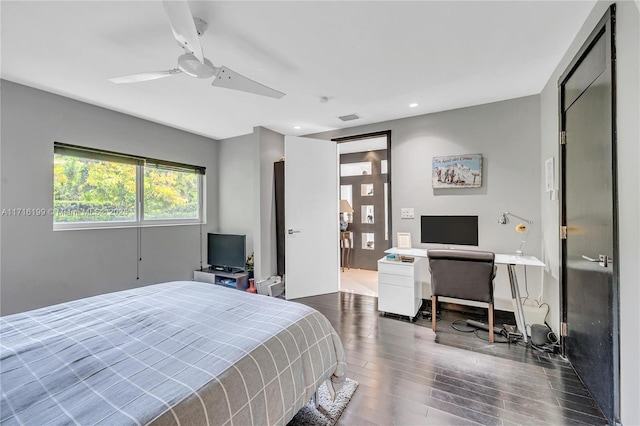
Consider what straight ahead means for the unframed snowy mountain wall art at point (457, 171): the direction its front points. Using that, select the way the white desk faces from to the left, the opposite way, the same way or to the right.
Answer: the same way

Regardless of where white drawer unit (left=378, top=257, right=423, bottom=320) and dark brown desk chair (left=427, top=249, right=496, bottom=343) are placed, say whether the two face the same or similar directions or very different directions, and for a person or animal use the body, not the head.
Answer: very different directions

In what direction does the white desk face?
toward the camera

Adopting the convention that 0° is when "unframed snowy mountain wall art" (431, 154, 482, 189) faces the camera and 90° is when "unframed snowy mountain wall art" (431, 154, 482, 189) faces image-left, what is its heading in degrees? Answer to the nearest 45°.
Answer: approximately 0°

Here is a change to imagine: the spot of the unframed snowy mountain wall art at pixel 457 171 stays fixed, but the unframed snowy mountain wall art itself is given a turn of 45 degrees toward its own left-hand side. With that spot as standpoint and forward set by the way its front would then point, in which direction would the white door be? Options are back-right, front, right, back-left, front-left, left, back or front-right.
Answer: back-right

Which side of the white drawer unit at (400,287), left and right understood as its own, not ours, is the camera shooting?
front

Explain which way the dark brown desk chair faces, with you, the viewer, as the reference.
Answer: facing away from the viewer

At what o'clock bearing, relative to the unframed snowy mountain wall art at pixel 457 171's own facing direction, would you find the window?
The window is roughly at 2 o'clock from the unframed snowy mountain wall art.

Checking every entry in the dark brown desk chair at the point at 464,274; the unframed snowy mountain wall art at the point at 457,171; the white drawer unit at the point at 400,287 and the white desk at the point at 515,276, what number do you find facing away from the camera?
1

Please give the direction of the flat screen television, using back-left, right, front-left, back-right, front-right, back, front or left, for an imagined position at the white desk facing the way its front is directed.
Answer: right

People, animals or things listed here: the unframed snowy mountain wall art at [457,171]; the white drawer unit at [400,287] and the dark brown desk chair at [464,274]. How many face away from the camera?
1

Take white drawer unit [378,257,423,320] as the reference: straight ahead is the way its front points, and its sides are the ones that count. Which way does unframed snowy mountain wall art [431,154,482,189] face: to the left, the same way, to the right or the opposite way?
the same way

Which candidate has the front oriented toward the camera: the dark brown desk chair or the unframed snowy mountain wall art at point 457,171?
the unframed snowy mountain wall art

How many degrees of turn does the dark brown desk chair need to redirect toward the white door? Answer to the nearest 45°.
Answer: approximately 90° to its left

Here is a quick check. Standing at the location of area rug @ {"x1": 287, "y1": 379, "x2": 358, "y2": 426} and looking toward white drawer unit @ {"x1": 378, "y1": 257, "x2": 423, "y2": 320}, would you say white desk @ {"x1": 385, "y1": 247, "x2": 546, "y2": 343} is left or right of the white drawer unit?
right
